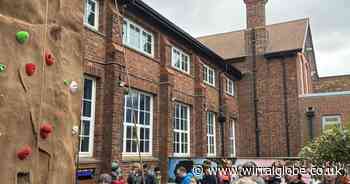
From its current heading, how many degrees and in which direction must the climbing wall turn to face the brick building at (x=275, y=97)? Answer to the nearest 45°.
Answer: approximately 135° to its left

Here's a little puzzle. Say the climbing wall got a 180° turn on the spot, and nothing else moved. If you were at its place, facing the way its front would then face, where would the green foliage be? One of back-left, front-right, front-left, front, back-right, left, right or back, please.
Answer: front-right

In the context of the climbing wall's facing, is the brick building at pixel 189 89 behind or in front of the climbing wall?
behind

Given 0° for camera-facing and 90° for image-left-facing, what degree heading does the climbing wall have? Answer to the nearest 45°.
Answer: approximately 0°
